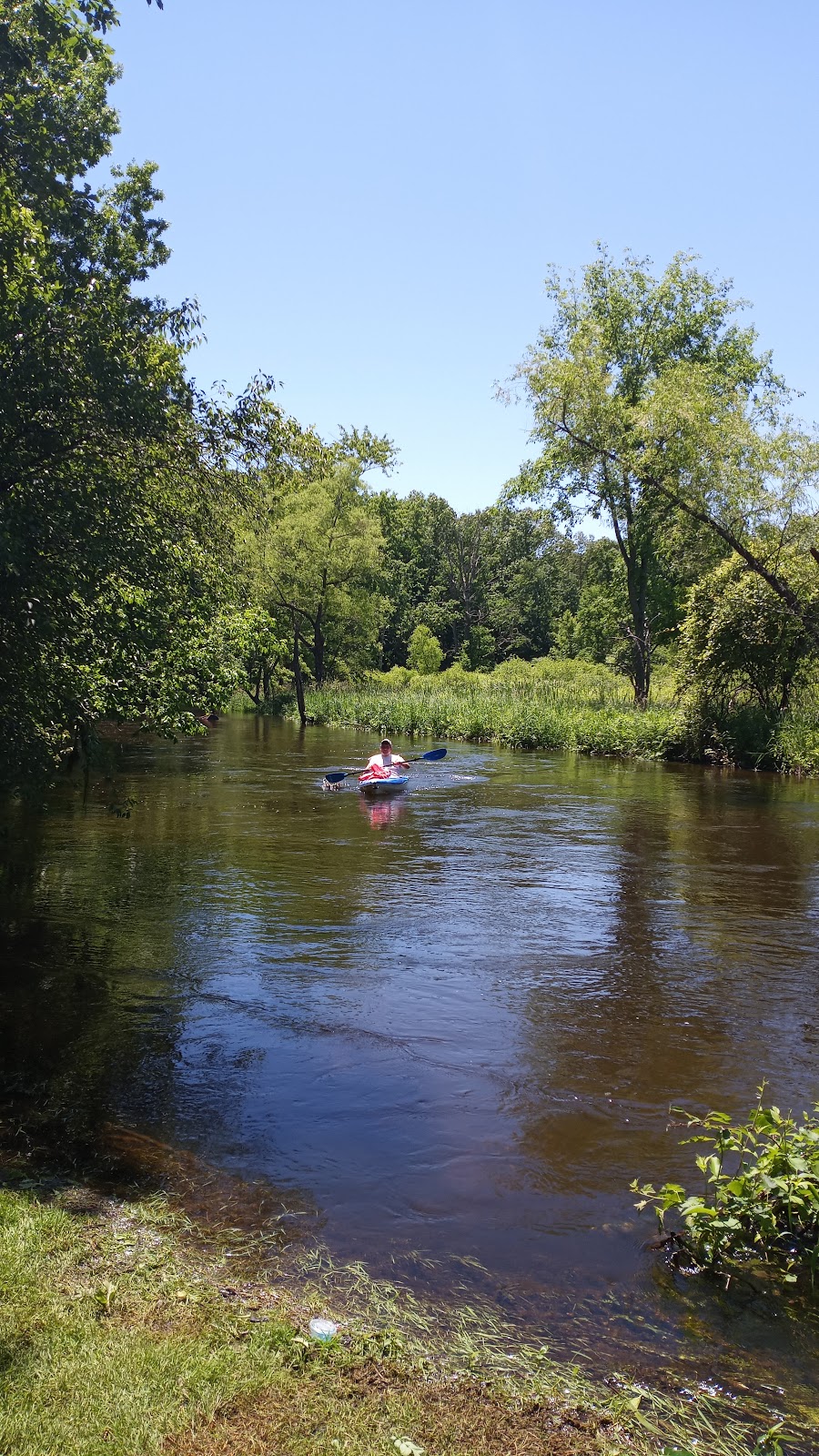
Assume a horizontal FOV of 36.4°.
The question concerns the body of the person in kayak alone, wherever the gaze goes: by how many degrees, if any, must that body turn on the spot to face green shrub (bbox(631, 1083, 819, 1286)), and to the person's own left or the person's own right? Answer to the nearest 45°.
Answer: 0° — they already face it

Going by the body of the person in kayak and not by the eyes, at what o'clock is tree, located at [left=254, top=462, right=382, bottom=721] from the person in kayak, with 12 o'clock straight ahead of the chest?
The tree is roughly at 6 o'clock from the person in kayak.

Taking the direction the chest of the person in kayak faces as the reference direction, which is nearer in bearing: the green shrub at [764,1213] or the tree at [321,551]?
the green shrub

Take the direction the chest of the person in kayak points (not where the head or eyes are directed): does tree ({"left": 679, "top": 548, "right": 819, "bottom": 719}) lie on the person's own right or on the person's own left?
on the person's own left

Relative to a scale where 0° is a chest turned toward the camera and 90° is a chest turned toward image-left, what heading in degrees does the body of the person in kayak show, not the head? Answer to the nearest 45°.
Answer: approximately 0°
